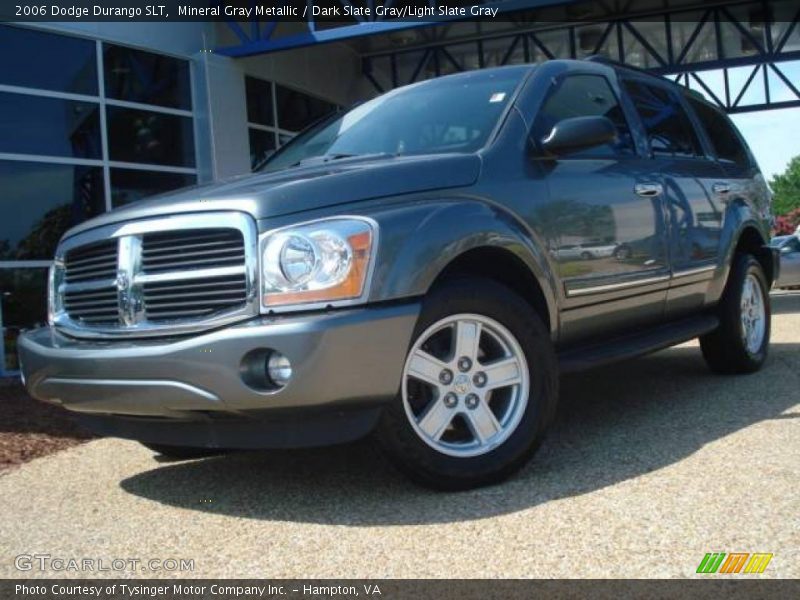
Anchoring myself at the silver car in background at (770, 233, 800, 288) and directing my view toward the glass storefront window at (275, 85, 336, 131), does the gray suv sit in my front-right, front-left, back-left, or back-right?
front-left

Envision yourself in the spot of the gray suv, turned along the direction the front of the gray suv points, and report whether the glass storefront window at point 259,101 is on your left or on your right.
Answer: on your right

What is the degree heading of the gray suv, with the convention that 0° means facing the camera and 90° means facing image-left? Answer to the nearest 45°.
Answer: approximately 45°

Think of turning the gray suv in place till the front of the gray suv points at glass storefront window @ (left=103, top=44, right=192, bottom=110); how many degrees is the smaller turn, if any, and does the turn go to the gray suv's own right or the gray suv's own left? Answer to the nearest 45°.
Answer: approximately 135° to the gray suv's own right

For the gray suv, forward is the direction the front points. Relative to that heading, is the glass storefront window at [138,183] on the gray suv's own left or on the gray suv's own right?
on the gray suv's own right

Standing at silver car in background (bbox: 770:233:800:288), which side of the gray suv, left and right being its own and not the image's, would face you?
back

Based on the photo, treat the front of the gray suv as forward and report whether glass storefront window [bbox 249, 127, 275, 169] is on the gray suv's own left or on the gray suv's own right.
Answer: on the gray suv's own right

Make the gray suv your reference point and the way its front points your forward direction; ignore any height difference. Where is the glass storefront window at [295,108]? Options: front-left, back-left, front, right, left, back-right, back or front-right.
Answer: back-right

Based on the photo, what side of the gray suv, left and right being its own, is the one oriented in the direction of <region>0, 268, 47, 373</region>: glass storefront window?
right

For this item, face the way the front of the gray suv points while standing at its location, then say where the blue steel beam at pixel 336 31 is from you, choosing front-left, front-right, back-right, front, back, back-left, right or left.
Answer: back-right
